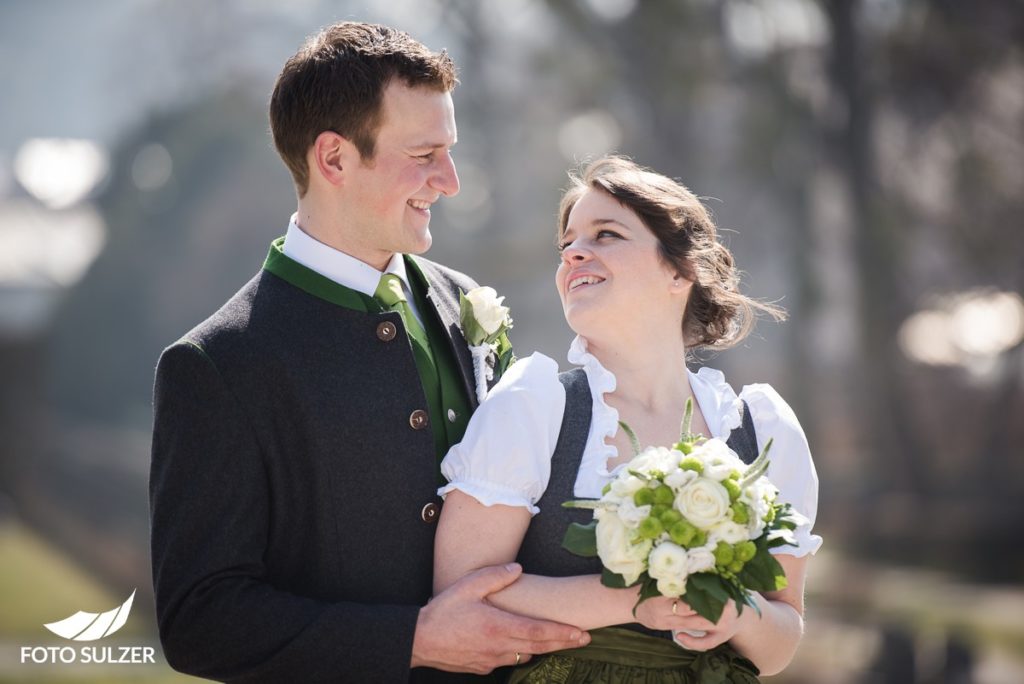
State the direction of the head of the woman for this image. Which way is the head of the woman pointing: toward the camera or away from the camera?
toward the camera

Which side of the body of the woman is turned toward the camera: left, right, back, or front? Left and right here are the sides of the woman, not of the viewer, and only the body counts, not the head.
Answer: front

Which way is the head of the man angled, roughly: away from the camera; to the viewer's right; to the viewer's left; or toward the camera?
to the viewer's right

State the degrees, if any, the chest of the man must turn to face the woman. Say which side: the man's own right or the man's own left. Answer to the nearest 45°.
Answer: approximately 45° to the man's own left

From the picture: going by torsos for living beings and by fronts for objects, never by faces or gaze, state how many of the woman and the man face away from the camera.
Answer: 0

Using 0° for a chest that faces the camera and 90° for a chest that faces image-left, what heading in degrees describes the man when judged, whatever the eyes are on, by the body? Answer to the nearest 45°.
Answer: approximately 315°

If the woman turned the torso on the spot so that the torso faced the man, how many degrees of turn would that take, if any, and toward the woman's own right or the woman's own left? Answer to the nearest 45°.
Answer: approximately 90° to the woman's own right
